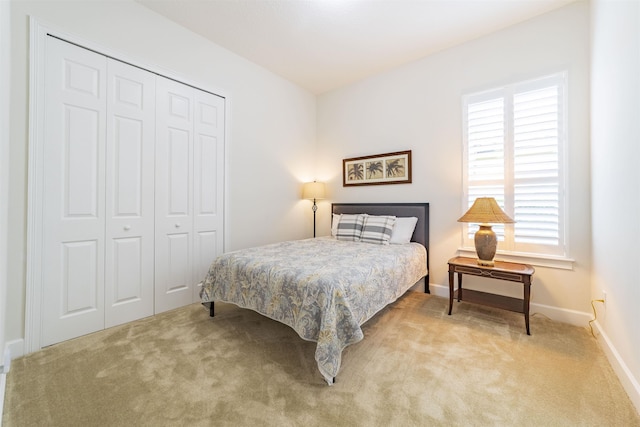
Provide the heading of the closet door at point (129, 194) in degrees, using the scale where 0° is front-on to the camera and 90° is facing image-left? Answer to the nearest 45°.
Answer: approximately 315°

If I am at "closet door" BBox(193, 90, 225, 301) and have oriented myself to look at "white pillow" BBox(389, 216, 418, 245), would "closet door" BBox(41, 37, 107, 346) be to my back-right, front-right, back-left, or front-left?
back-right

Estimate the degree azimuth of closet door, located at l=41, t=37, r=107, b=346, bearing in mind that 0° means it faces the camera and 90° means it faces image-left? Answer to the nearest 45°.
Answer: approximately 315°

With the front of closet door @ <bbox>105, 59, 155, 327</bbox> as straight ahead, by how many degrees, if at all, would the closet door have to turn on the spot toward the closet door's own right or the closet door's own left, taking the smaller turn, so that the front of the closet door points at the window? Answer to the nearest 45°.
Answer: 0° — it already faces it

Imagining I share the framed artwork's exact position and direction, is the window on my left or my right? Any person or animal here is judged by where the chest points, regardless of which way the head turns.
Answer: on my left

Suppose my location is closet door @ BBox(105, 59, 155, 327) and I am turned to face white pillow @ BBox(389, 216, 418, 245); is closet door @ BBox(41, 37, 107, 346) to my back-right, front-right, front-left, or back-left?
back-right
